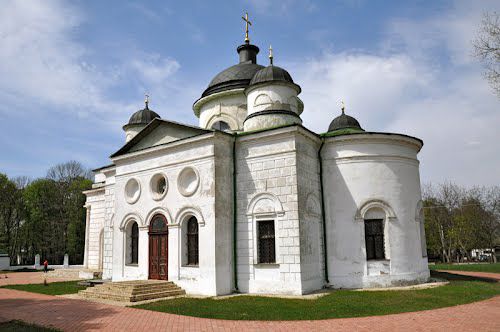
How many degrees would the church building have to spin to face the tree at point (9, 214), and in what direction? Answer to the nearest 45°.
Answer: approximately 90° to its right

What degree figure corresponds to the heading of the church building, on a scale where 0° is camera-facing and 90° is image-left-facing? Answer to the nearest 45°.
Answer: approximately 45°
